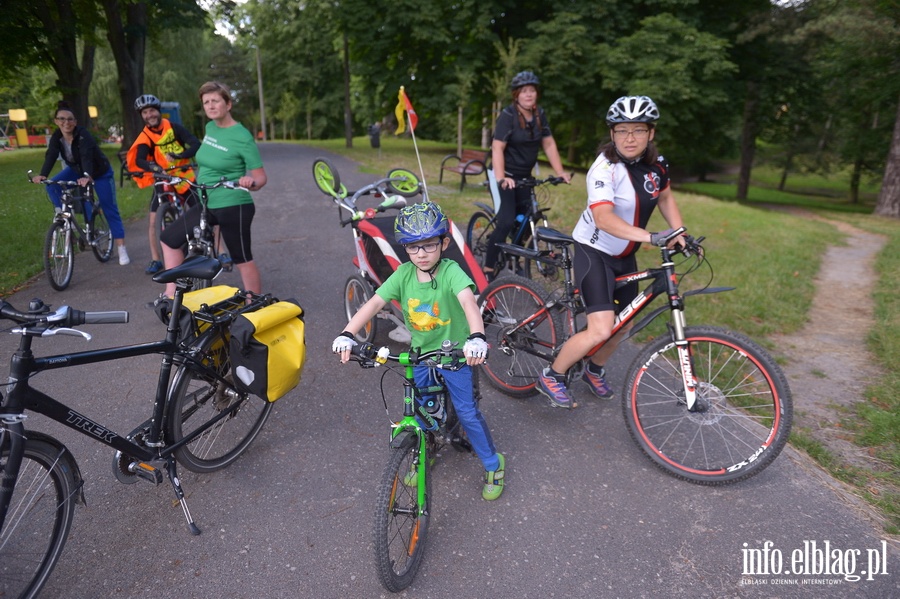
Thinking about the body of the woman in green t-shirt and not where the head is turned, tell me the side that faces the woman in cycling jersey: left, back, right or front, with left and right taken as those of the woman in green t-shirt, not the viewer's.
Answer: left

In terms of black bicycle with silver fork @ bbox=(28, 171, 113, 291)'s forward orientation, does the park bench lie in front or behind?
behind

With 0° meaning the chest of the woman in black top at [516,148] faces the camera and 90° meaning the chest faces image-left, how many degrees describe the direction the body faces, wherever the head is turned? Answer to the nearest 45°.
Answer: approximately 315°

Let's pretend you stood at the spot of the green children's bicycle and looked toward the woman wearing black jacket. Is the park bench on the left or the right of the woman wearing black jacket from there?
right

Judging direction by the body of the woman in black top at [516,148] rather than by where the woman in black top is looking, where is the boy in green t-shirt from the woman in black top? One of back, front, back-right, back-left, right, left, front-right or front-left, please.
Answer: front-right

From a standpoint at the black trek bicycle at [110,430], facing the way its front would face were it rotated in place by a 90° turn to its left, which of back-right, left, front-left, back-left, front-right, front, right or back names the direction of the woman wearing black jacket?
back-left

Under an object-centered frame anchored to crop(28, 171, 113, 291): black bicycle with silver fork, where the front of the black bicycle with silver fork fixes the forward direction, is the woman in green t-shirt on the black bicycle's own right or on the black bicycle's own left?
on the black bicycle's own left

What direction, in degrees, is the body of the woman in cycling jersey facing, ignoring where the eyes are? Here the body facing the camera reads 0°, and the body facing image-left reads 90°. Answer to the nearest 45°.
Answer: approximately 315°

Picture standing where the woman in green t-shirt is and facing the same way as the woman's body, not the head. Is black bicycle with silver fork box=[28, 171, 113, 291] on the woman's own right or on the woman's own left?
on the woman's own right

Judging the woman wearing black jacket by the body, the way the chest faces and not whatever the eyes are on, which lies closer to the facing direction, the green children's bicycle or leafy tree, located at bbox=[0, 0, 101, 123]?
the green children's bicycle

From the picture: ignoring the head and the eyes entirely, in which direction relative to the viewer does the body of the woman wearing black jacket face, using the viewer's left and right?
facing the viewer and to the left of the viewer

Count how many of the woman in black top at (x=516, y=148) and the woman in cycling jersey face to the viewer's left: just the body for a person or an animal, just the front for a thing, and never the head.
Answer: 0

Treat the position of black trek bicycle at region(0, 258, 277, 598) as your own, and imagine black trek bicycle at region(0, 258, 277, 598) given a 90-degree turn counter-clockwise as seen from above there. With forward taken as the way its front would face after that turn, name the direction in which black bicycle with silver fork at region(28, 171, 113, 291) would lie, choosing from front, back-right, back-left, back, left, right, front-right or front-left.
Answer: back-left
